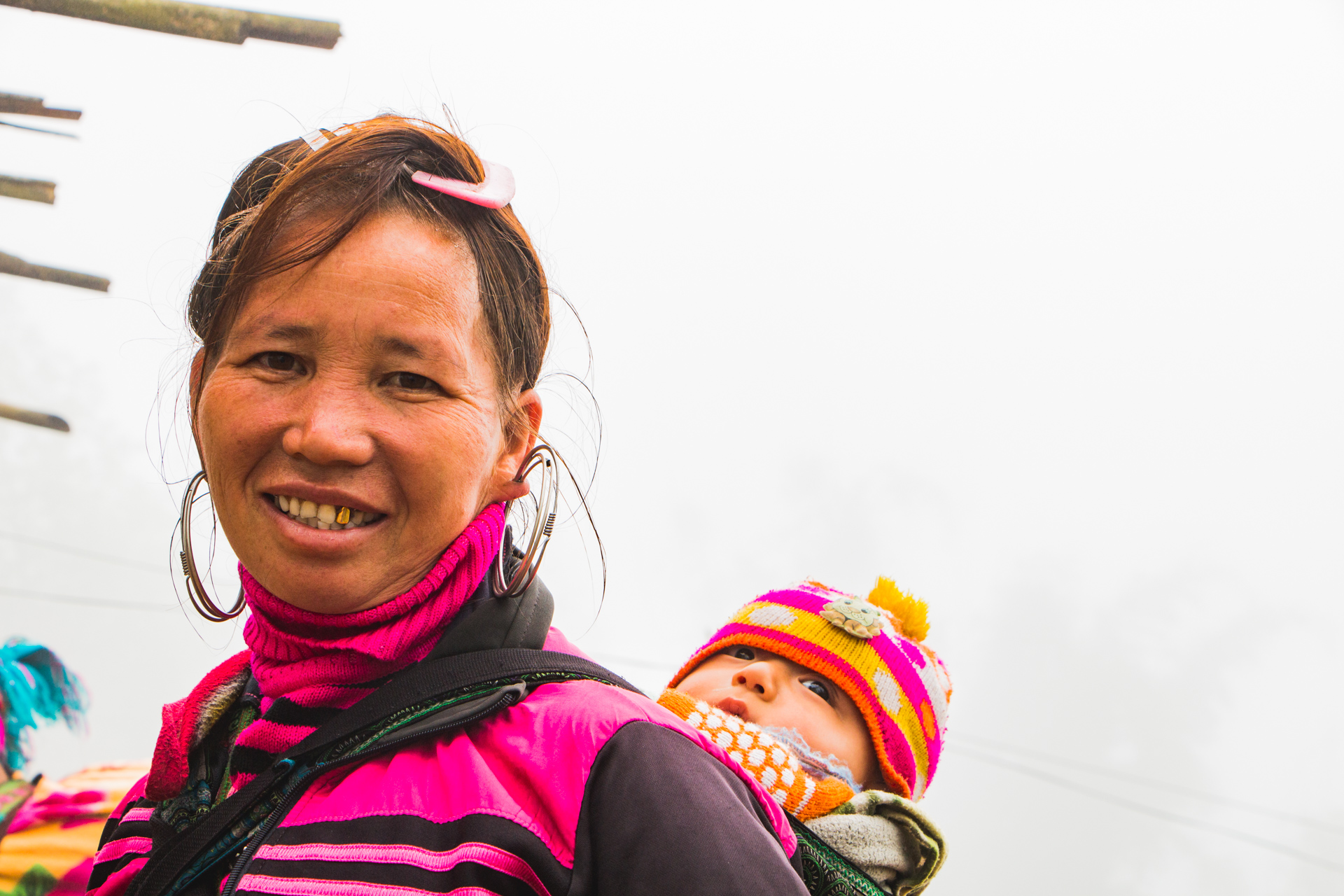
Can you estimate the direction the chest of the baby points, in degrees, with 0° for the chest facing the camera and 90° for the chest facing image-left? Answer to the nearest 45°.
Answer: approximately 45°

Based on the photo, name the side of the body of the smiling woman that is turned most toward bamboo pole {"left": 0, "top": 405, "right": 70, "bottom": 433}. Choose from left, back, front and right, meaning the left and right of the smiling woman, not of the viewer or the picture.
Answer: right

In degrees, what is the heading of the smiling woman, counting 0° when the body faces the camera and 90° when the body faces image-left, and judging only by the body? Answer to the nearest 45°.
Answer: approximately 45°

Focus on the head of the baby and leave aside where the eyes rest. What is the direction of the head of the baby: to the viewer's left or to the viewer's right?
to the viewer's left

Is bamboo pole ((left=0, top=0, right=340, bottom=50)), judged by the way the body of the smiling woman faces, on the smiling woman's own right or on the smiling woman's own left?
on the smiling woman's own right

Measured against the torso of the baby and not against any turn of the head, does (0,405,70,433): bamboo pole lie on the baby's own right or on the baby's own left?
on the baby's own right

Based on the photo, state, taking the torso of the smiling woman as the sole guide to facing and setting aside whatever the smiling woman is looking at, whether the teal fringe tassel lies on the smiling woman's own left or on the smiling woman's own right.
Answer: on the smiling woman's own right
